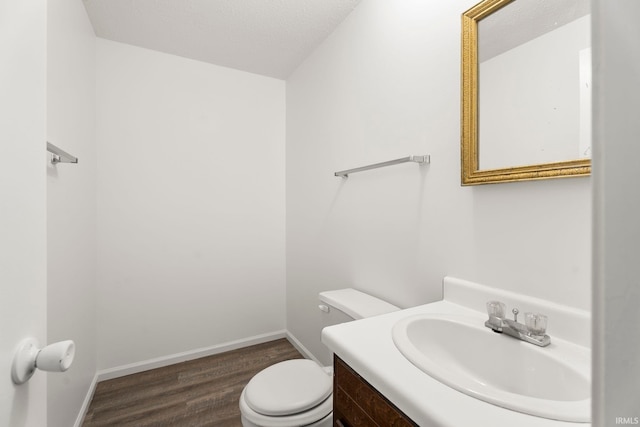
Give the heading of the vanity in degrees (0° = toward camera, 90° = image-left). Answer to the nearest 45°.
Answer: approximately 45°

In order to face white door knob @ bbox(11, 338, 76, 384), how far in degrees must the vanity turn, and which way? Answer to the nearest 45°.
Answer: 0° — it already faces it

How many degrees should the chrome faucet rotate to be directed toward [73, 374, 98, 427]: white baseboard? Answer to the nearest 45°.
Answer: approximately 45° to its right

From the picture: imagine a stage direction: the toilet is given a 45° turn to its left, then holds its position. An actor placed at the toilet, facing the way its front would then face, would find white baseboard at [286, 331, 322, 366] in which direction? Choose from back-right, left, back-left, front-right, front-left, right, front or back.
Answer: back
